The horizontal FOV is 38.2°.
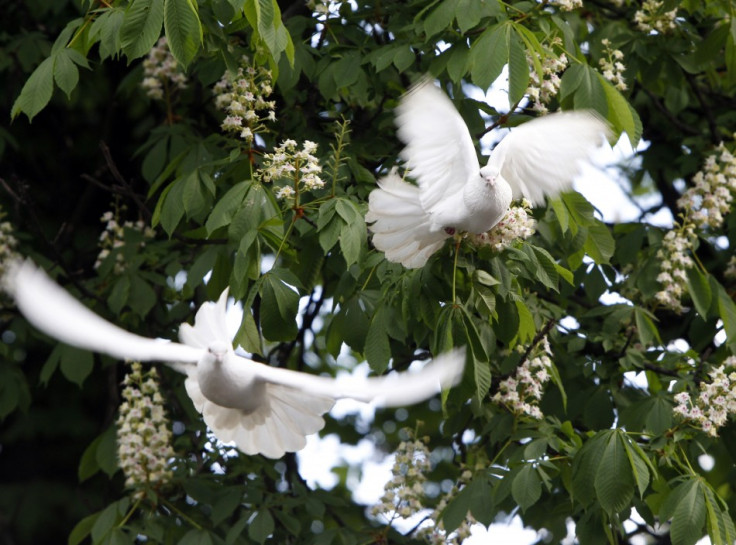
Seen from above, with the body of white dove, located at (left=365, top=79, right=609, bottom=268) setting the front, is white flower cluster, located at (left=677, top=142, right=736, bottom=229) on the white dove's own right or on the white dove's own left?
on the white dove's own left

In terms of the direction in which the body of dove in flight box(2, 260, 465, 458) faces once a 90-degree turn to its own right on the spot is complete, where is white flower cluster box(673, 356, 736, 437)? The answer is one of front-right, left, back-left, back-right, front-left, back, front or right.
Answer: back

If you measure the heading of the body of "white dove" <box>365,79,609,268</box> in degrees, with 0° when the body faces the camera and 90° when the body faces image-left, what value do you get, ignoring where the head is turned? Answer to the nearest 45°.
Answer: approximately 315°

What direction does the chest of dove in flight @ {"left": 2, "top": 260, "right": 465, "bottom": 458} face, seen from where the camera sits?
toward the camera

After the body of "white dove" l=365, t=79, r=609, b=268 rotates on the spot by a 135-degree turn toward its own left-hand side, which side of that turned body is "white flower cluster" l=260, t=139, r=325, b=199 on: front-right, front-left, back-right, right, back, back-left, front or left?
left

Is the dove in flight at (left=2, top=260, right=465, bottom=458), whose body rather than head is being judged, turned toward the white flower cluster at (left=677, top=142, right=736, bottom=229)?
no

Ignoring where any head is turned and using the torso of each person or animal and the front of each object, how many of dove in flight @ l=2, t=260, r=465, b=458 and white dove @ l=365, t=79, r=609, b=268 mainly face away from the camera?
0

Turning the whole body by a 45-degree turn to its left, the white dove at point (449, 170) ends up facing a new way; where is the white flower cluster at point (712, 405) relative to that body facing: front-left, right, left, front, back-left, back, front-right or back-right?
front

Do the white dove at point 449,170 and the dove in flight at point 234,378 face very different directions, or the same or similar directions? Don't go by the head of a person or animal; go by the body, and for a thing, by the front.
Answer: same or similar directions

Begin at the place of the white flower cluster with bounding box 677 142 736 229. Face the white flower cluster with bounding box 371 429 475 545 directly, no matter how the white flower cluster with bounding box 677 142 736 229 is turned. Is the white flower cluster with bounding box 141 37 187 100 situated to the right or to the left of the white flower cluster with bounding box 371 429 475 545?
right
